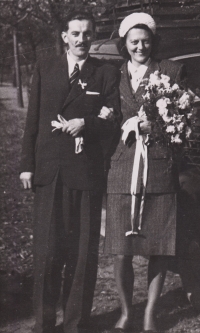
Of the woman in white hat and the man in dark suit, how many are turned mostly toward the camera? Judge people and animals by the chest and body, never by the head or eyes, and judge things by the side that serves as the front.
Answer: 2

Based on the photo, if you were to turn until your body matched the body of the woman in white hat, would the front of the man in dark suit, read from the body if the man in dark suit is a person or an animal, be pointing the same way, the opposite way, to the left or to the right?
the same way

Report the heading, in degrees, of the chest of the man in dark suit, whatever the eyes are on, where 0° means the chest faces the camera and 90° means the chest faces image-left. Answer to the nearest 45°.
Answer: approximately 0°

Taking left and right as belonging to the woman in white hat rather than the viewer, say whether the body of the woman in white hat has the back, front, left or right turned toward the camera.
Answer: front

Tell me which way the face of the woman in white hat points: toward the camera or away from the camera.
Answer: toward the camera
